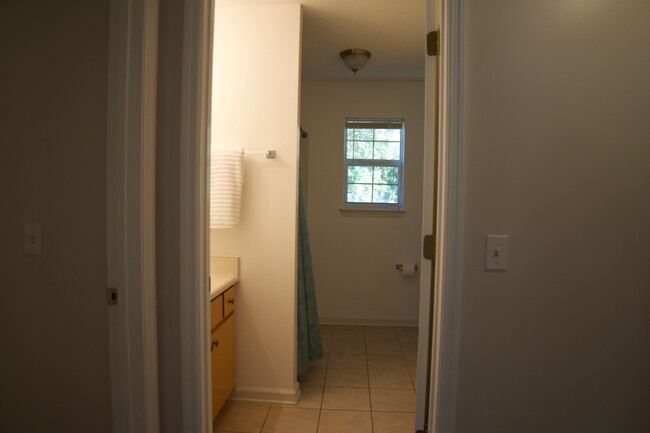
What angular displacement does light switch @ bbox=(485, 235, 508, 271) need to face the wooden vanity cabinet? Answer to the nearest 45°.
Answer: approximately 90° to its right

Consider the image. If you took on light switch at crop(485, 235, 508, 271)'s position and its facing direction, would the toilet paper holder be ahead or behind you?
behind

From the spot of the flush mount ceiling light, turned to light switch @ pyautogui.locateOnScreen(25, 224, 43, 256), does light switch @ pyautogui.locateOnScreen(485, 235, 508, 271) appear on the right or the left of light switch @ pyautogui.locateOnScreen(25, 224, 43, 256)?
left

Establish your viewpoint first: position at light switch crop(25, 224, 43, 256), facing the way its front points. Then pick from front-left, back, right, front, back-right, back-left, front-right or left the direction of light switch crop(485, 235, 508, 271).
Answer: front-left

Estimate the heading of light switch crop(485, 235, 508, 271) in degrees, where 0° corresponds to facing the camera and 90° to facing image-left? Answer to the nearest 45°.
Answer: approximately 0°

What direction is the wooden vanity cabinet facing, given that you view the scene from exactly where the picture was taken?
facing to the right of the viewer

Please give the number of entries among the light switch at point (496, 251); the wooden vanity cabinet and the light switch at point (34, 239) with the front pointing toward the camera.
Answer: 2

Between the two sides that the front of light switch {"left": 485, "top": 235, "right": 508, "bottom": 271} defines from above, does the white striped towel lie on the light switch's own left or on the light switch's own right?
on the light switch's own right

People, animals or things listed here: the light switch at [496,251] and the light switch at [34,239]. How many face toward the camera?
2

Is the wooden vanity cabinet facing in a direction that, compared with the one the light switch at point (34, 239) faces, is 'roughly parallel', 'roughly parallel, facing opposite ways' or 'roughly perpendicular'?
roughly perpendicular

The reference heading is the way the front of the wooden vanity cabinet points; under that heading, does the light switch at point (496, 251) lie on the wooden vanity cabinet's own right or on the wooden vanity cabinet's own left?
on the wooden vanity cabinet's own right

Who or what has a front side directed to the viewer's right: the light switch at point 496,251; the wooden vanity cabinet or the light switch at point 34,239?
the wooden vanity cabinet
